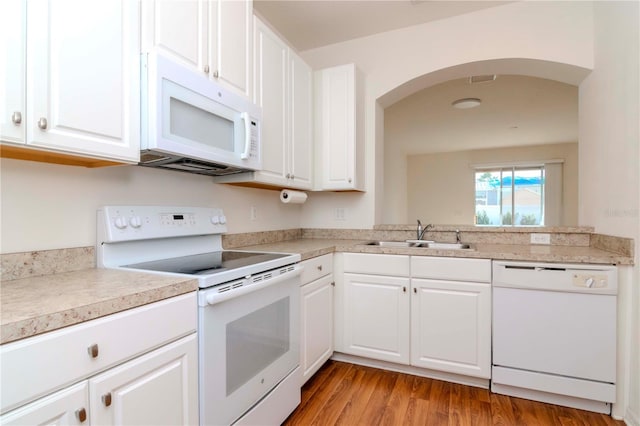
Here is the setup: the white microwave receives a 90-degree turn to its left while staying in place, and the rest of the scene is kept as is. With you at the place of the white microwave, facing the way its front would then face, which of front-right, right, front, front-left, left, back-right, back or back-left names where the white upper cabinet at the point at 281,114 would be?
front

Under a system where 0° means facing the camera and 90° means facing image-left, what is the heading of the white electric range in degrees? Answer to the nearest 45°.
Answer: approximately 315°

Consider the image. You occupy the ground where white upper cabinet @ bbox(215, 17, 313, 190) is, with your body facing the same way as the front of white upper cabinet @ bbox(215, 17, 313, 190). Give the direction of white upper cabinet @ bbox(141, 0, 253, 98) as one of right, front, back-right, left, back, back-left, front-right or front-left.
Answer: right

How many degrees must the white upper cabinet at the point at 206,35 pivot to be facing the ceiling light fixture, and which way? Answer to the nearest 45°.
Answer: approximately 90° to its left

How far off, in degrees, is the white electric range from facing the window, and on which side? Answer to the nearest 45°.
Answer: approximately 90° to its left

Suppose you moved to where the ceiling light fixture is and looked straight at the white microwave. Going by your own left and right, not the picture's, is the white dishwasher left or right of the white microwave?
left

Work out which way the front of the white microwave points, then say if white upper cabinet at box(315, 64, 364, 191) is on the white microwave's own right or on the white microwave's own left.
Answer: on the white microwave's own left

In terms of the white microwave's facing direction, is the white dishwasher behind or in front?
in front

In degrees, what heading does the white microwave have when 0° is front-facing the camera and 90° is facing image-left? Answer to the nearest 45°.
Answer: approximately 315°

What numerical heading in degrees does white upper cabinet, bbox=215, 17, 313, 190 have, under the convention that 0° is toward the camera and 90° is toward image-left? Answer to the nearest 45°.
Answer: approximately 315°
